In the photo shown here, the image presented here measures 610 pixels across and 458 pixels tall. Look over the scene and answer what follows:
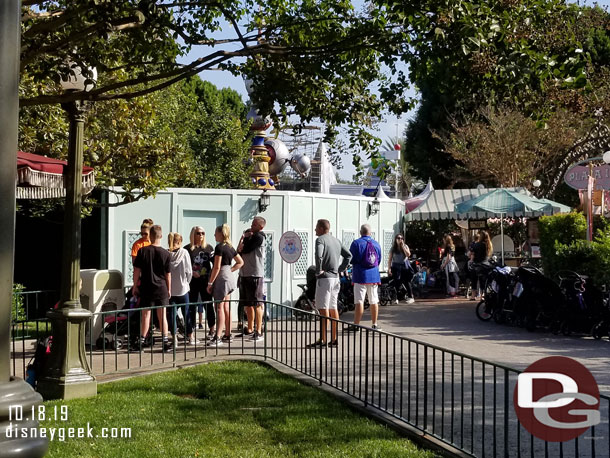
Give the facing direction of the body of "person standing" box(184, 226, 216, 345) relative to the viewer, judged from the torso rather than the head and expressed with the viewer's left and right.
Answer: facing the viewer

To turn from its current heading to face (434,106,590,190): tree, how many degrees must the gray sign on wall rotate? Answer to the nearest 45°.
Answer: approximately 135° to its left

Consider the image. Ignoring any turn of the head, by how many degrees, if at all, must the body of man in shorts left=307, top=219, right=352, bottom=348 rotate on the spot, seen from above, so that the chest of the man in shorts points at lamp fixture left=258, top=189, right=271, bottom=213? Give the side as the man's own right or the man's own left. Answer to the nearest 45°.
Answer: approximately 45° to the man's own right

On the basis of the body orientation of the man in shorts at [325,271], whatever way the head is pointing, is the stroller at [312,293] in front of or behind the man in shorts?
in front

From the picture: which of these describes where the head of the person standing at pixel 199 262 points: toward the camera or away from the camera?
toward the camera

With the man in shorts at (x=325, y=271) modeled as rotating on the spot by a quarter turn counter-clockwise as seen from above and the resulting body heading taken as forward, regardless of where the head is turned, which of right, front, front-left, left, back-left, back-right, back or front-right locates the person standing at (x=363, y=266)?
back

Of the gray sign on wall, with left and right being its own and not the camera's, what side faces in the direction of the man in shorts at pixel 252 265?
front

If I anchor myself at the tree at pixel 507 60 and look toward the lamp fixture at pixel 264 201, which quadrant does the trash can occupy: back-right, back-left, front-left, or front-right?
front-left

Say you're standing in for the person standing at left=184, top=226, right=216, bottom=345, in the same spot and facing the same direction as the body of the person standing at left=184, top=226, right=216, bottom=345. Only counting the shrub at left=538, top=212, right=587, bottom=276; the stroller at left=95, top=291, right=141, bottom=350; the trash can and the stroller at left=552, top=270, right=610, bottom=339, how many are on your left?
2

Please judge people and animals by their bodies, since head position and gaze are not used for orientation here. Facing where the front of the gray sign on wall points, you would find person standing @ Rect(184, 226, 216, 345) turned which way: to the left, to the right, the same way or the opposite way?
the same way

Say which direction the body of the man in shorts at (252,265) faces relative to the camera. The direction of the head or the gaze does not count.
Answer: to the viewer's left

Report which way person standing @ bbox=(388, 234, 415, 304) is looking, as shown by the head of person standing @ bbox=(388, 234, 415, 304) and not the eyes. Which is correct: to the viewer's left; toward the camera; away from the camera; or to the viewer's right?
toward the camera

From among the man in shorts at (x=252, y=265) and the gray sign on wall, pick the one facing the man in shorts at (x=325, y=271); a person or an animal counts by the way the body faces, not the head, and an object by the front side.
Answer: the gray sign on wall

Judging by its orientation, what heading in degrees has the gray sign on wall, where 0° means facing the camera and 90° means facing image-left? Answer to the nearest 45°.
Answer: approximately 0°

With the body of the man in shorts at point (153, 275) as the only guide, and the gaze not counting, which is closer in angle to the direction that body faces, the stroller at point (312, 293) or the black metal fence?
the stroller

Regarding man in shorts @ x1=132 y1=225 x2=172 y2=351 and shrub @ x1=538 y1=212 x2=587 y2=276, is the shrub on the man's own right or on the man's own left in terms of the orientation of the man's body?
on the man's own right

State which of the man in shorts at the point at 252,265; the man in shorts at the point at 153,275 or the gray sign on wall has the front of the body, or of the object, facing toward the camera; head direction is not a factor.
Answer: the gray sign on wall

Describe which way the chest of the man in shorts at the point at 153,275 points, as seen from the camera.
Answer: away from the camera
